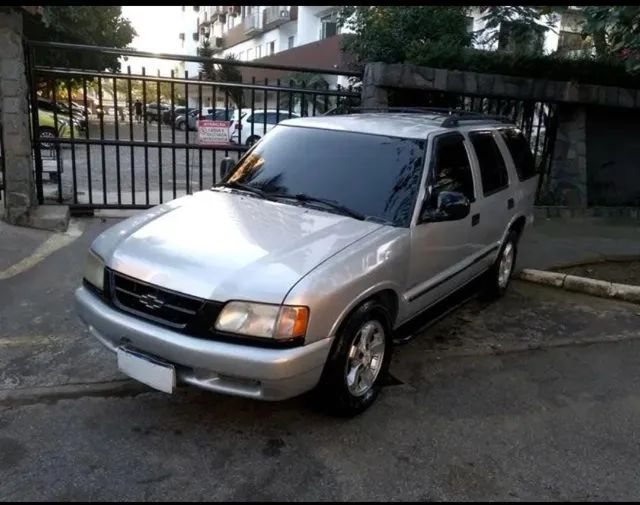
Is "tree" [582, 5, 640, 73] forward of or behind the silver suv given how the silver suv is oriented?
behind

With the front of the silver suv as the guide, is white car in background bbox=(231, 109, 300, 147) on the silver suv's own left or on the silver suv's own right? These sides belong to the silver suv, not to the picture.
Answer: on the silver suv's own right

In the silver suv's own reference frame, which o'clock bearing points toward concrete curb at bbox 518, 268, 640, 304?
The concrete curb is roughly at 6 o'clock from the silver suv.

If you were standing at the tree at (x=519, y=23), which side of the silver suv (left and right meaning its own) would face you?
back

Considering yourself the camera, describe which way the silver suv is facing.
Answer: facing the viewer and to the left of the viewer

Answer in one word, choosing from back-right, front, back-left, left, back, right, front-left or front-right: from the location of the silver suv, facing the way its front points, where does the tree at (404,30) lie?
back-right

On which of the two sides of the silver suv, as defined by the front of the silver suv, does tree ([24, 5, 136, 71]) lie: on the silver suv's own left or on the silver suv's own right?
on the silver suv's own right

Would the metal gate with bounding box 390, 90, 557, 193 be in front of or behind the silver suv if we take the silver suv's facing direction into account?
behind
